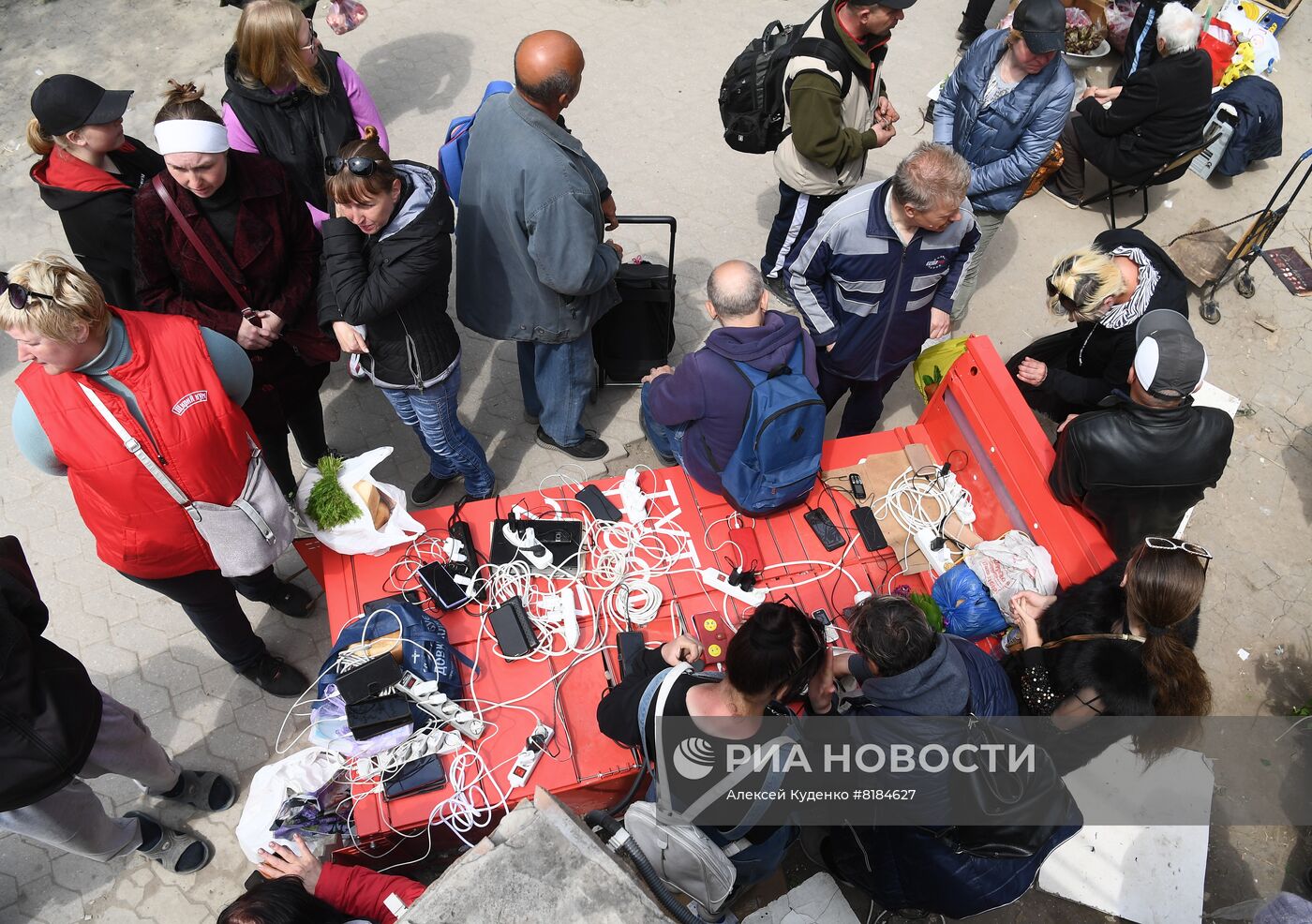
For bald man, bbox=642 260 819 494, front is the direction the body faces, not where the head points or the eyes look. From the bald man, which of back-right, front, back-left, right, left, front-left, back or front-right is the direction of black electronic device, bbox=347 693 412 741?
left

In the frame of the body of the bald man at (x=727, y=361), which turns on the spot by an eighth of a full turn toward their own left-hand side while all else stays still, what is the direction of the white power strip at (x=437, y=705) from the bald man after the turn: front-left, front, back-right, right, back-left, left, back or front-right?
front-left

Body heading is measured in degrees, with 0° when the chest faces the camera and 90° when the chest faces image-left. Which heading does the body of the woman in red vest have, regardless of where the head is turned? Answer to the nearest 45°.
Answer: approximately 0°

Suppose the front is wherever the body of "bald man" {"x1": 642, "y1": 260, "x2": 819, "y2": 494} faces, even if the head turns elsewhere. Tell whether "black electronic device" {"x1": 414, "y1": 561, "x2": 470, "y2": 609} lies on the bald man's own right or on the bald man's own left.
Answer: on the bald man's own left

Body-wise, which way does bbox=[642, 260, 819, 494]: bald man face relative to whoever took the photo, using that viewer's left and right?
facing away from the viewer and to the left of the viewer

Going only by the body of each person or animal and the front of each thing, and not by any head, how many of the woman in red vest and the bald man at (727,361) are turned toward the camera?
1

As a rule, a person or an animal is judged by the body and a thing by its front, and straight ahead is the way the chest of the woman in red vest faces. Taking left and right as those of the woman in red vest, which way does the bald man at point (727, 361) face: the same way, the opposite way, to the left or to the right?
the opposite way

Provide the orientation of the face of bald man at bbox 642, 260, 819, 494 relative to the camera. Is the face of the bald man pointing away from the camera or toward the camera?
away from the camera

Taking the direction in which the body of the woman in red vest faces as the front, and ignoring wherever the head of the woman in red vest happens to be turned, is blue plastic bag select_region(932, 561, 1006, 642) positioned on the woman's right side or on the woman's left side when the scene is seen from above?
on the woman's left side
